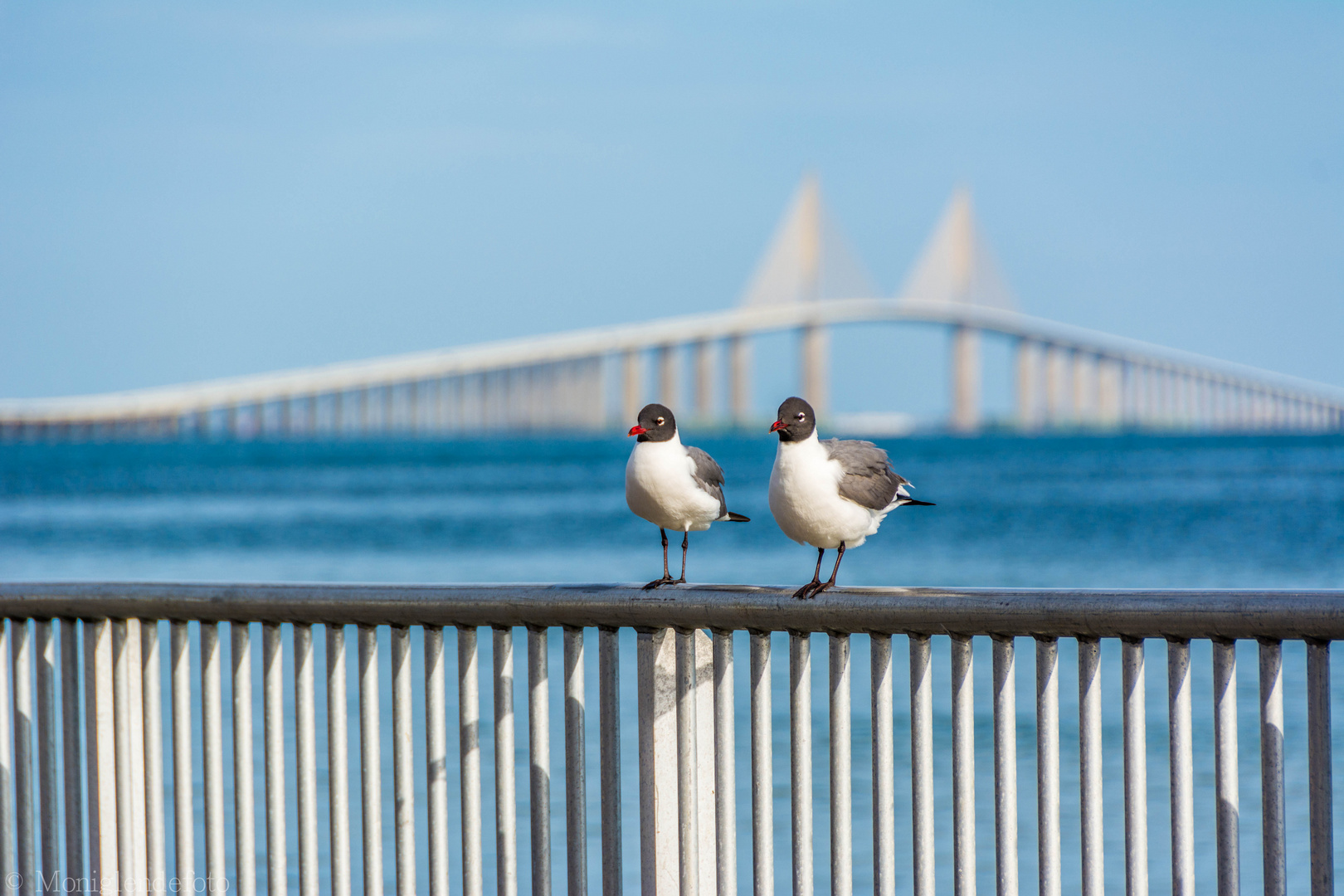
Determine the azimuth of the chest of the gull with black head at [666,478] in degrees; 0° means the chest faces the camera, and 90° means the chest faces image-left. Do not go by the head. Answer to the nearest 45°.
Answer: approximately 45°

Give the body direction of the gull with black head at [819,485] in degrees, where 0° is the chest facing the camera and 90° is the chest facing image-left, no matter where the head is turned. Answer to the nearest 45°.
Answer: approximately 45°
